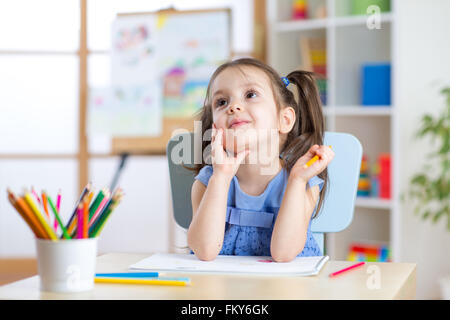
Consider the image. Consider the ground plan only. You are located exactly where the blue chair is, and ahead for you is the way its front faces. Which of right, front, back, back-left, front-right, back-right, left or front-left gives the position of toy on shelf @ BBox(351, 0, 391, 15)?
back

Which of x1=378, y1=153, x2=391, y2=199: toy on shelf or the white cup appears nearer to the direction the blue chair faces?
the white cup

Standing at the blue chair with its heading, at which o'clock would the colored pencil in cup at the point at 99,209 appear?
The colored pencil in cup is roughly at 1 o'clock from the blue chair.

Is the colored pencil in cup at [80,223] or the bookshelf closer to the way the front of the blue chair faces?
the colored pencil in cup

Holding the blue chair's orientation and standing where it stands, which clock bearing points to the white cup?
The white cup is roughly at 1 o'clock from the blue chair.

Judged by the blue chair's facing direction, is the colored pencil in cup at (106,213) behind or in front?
in front

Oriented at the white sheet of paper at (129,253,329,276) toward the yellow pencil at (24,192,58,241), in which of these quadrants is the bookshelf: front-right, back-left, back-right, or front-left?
back-right

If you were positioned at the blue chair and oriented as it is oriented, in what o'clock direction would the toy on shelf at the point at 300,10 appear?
The toy on shelf is roughly at 6 o'clock from the blue chair.

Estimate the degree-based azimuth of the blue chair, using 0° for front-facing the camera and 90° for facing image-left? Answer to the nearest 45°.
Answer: approximately 0°

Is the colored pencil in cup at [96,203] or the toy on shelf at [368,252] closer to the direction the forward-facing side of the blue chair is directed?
the colored pencil in cup

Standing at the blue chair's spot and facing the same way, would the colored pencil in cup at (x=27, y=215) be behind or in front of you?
in front
